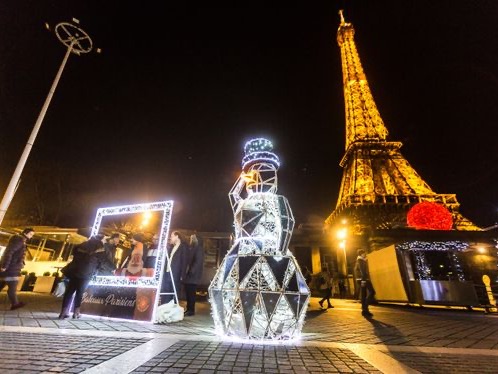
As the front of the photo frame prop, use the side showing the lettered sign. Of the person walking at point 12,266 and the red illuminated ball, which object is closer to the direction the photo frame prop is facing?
the person walking

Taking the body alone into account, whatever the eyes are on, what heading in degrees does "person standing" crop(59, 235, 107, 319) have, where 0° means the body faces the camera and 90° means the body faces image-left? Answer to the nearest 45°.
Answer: approximately 225°

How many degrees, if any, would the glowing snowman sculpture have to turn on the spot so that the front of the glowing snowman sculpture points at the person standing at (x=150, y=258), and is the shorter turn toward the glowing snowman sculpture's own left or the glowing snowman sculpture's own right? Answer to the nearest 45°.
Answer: approximately 90° to the glowing snowman sculpture's own right

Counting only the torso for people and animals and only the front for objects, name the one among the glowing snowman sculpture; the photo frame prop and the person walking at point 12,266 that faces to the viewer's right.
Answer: the person walking

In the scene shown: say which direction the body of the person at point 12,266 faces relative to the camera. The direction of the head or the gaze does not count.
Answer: to the viewer's right

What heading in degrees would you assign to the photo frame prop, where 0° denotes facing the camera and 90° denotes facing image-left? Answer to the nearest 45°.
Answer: approximately 45°

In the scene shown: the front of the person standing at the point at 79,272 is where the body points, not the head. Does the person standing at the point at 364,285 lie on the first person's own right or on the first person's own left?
on the first person's own right

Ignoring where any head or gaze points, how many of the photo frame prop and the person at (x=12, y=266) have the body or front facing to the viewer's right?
1

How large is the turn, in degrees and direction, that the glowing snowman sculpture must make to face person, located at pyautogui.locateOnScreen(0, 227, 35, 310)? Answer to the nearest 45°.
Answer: approximately 45° to its right
